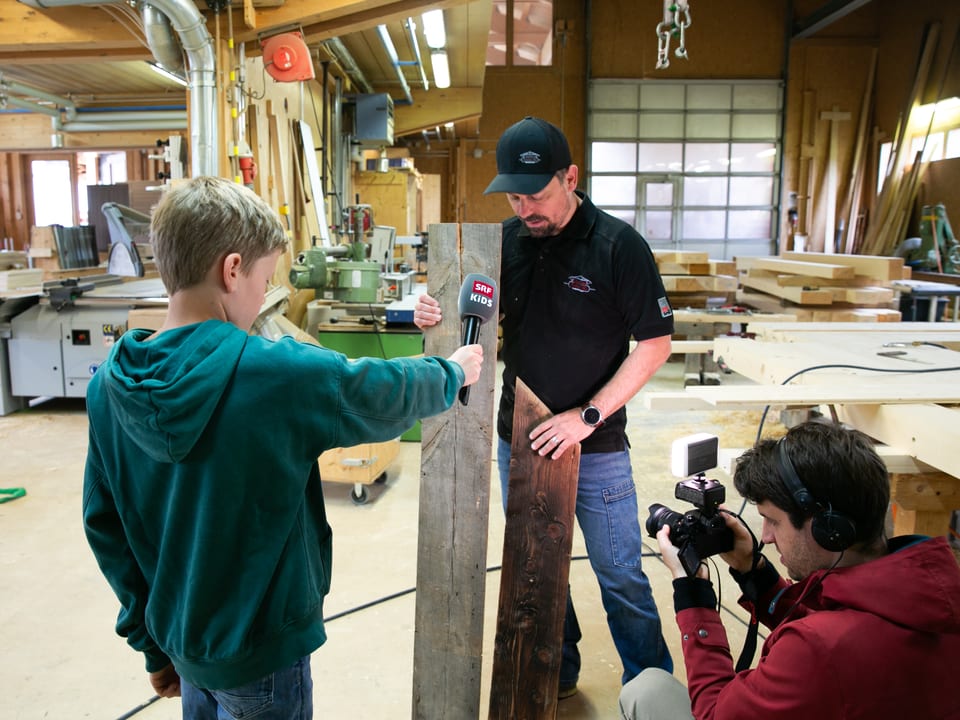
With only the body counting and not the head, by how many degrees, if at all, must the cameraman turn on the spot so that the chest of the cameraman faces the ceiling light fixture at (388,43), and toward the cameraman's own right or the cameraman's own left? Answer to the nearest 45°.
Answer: approximately 45° to the cameraman's own right

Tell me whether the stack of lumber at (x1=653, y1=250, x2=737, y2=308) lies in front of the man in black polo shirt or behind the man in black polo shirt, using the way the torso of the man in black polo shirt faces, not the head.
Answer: behind

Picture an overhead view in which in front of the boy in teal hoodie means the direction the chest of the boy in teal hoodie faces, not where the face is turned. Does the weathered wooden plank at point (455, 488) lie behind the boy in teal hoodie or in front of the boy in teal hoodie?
in front

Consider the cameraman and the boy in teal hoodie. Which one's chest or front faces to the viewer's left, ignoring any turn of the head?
the cameraman

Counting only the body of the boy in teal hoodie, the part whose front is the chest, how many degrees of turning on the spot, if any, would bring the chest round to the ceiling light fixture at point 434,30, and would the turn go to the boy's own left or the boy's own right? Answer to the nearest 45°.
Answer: approximately 45° to the boy's own left

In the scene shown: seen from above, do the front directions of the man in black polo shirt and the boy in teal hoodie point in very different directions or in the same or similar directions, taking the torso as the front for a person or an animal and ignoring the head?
very different directions

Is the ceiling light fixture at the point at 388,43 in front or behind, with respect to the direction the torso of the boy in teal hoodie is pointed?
in front

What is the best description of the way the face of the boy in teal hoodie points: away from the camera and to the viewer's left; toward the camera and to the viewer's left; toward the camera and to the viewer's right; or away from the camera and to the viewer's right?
away from the camera and to the viewer's right

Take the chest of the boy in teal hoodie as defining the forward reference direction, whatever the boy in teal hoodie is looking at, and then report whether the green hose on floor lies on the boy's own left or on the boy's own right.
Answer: on the boy's own left

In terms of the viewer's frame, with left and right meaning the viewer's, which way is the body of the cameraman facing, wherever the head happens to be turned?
facing to the left of the viewer

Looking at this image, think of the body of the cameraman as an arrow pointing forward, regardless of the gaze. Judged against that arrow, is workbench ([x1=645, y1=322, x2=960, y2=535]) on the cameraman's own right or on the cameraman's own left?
on the cameraman's own right

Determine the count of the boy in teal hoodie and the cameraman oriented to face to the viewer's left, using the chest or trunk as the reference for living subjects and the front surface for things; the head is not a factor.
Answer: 1

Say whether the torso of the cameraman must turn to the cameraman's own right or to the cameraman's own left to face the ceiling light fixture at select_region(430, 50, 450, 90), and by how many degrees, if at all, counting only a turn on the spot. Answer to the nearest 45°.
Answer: approximately 45° to the cameraman's own right

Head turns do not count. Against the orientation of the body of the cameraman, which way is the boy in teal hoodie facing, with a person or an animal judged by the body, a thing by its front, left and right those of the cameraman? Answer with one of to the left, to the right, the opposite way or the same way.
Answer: to the right

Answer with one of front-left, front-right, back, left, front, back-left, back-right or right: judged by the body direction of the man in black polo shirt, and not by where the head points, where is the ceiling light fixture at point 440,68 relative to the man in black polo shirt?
back-right

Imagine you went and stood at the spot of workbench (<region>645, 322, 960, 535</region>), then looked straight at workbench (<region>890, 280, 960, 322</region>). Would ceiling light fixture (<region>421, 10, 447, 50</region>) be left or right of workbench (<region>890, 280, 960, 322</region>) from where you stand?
left

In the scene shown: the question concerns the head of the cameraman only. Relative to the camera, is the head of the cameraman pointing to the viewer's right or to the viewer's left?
to the viewer's left
